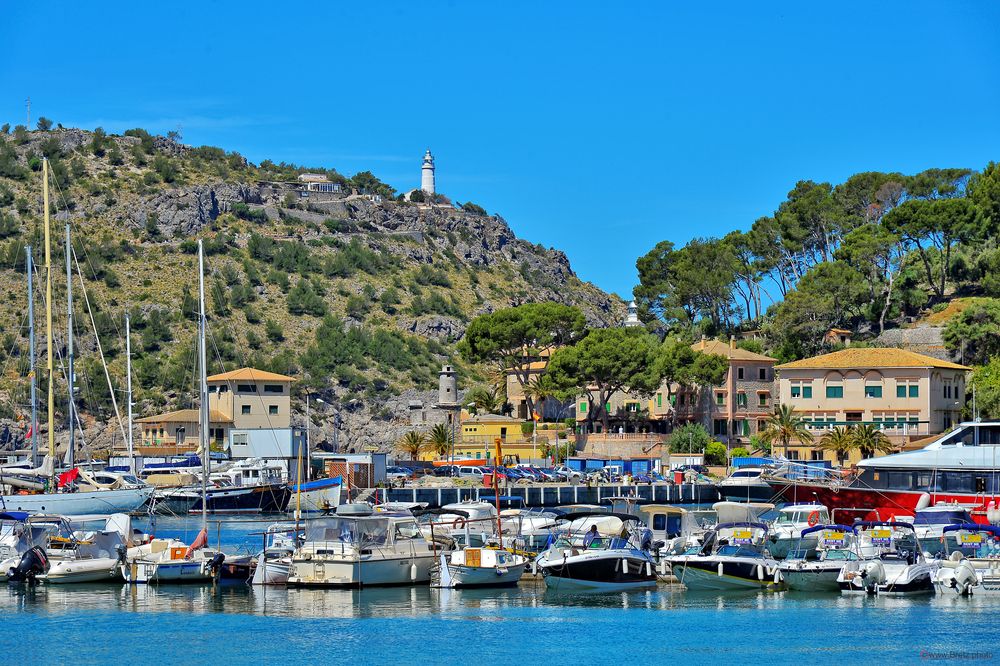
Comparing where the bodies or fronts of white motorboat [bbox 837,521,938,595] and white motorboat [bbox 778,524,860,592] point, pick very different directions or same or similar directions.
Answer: very different directions

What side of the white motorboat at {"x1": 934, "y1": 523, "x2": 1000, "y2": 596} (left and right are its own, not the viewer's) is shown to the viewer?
back

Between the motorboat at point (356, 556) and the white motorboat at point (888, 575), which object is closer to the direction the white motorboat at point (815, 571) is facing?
the motorboat

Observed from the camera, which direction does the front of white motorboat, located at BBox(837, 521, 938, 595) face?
facing away from the viewer and to the right of the viewer

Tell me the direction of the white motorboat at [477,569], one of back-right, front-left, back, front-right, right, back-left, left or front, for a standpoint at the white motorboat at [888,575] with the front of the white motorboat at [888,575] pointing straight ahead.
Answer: back-left
